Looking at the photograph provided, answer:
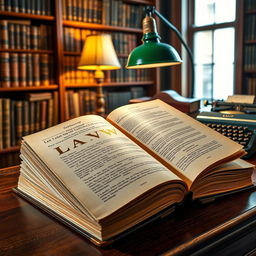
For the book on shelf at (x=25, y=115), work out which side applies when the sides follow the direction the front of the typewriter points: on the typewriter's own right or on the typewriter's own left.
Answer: on the typewriter's own right

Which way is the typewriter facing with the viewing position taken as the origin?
facing the viewer and to the left of the viewer

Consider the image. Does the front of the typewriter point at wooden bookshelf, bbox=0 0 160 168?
no

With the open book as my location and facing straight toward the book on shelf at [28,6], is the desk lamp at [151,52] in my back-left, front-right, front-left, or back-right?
front-right

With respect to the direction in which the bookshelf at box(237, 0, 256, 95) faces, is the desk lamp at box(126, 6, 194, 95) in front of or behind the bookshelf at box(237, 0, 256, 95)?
in front

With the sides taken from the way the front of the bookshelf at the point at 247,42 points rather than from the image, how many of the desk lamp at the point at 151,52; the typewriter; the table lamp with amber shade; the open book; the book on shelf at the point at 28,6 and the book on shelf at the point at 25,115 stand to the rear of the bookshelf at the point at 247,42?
0

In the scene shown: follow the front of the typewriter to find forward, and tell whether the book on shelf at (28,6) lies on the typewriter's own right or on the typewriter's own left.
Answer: on the typewriter's own right

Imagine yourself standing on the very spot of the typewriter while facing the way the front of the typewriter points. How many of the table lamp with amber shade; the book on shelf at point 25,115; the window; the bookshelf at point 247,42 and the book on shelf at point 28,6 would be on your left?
0

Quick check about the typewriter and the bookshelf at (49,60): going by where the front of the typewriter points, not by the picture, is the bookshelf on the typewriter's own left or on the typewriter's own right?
on the typewriter's own right

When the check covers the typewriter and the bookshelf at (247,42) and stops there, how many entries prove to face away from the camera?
0

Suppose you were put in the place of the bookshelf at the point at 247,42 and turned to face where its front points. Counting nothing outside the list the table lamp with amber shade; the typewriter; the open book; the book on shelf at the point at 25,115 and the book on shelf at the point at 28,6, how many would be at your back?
0

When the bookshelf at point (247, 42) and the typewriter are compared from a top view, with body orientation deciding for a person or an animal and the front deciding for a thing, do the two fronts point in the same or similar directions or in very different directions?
same or similar directions

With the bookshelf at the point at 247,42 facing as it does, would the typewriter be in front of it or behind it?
in front

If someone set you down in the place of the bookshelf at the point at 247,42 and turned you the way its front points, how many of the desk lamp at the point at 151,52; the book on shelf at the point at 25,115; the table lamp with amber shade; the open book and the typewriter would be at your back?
0
